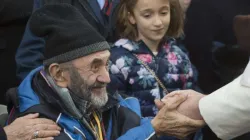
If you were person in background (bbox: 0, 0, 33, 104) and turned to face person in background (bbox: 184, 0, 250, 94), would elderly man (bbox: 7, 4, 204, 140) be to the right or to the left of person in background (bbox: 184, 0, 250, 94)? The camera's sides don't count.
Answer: right

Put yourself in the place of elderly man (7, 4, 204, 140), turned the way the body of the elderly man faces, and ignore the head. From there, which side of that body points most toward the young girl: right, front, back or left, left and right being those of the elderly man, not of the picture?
left

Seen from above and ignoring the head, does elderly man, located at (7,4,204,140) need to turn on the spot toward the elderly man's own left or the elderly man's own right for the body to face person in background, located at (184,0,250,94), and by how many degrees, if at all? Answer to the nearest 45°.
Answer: approximately 90° to the elderly man's own left

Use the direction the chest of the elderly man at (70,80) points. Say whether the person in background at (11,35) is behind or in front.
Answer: behind

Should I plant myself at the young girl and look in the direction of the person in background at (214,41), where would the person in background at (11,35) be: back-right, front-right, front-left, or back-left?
back-left
